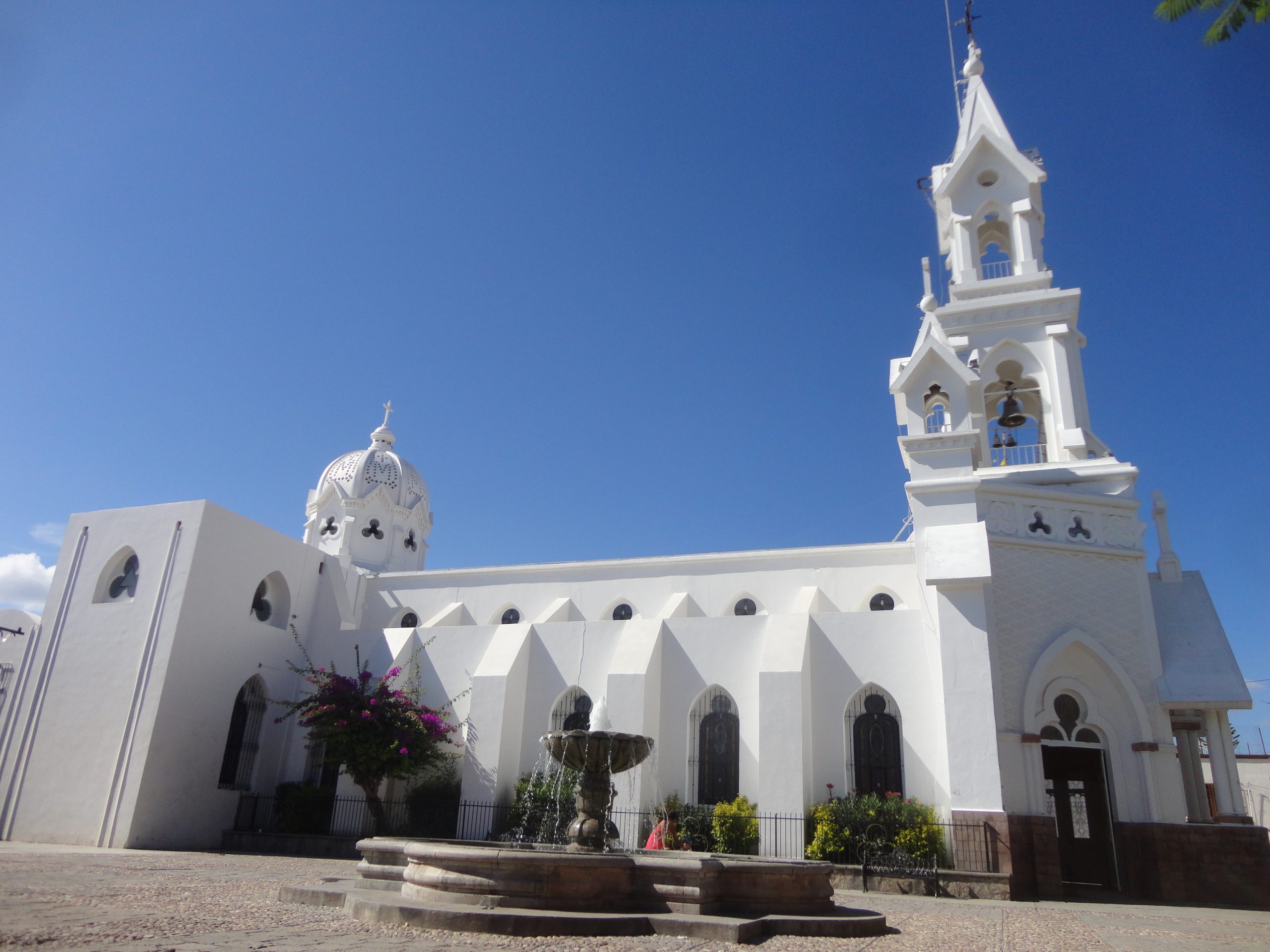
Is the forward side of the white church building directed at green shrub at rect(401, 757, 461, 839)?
no

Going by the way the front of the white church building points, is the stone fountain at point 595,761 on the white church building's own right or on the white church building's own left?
on the white church building's own right

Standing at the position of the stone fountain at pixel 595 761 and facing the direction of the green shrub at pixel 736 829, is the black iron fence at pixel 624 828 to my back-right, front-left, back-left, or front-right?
front-left

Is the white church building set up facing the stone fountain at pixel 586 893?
no

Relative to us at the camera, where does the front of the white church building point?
facing to the right of the viewer
